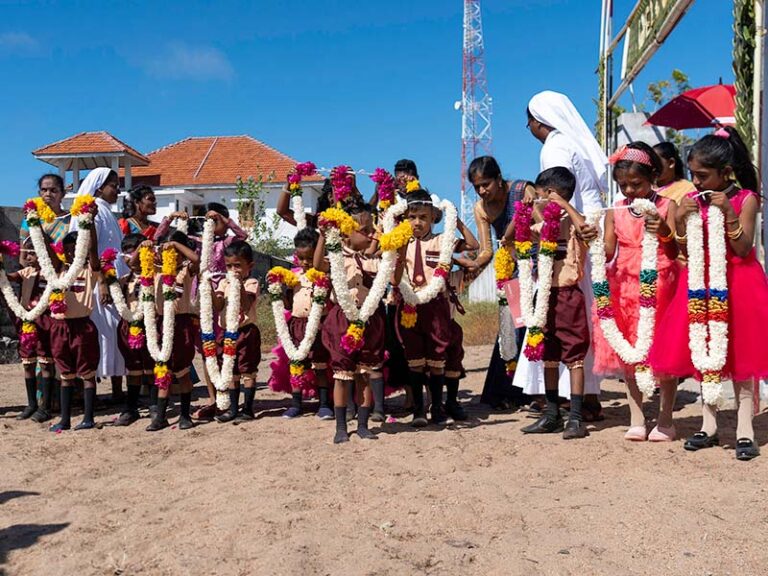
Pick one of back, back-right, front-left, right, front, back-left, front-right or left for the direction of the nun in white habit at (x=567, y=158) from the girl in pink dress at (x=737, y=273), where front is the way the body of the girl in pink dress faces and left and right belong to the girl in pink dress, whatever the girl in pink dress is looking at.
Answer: right

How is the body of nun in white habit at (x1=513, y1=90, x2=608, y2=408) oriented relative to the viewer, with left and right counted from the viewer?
facing to the left of the viewer

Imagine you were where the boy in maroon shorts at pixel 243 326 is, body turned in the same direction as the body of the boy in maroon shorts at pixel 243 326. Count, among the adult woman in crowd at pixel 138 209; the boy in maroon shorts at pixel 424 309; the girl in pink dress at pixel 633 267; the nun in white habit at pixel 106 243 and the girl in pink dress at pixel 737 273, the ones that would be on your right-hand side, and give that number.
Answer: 2

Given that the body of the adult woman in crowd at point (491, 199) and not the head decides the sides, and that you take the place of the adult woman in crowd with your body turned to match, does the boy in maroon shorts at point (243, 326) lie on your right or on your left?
on your right

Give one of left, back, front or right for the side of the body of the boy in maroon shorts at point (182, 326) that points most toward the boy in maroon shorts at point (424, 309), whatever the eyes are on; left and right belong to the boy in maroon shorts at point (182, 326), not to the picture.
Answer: left

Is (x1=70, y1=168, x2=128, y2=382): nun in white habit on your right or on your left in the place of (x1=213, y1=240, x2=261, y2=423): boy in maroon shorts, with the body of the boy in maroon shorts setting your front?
on your right

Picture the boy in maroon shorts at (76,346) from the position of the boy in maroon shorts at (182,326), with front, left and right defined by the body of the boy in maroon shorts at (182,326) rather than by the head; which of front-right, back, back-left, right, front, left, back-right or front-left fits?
front-right

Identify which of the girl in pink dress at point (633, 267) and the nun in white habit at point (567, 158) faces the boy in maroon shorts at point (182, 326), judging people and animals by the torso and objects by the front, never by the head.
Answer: the nun in white habit

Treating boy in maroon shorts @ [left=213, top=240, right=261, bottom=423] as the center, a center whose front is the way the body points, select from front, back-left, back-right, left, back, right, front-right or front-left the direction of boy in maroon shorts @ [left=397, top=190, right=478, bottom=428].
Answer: left

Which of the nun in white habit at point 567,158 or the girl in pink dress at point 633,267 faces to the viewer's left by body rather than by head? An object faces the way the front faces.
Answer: the nun in white habit

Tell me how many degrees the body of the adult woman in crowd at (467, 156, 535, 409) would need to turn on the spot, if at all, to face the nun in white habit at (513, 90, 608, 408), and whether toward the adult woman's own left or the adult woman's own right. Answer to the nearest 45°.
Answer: approximately 135° to the adult woman's own left

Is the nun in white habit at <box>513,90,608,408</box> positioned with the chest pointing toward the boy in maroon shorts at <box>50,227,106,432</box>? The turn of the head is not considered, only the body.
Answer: yes

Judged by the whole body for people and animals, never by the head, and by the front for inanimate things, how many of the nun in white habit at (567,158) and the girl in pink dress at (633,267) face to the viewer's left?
1

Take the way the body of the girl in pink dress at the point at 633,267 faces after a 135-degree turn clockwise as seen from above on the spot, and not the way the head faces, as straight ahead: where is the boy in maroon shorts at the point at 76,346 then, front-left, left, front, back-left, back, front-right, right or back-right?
front-left

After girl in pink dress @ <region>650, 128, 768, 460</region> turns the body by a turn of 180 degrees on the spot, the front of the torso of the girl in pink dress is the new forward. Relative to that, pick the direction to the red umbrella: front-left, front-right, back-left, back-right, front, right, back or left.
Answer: front-left

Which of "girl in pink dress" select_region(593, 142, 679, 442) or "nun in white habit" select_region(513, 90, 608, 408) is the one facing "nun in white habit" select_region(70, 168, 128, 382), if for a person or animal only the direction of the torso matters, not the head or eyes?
"nun in white habit" select_region(513, 90, 608, 408)
